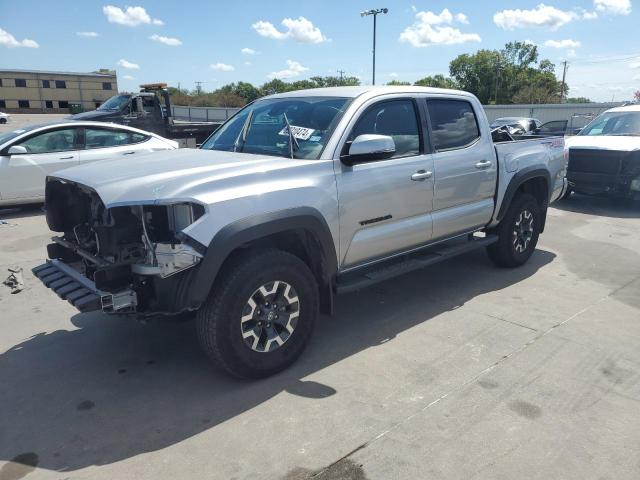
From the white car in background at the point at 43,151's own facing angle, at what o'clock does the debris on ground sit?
The debris on ground is roughly at 9 o'clock from the white car in background.

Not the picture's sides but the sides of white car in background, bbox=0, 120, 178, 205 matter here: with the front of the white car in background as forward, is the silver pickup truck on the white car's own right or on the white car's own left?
on the white car's own left

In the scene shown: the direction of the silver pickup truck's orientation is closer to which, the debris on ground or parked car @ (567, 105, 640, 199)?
the debris on ground

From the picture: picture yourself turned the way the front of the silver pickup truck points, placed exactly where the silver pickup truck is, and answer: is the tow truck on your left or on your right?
on your right

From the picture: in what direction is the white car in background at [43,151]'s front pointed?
to the viewer's left

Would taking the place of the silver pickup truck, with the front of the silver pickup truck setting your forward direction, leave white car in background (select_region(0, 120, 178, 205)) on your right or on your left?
on your right

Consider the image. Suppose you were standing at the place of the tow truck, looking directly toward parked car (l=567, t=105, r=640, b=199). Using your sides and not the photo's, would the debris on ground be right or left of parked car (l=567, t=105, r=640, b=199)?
right

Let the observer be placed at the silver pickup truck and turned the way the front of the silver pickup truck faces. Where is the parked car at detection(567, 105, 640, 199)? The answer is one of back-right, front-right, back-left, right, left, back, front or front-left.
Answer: back

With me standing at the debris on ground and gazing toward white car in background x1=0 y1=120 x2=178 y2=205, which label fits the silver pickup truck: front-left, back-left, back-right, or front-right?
back-right
